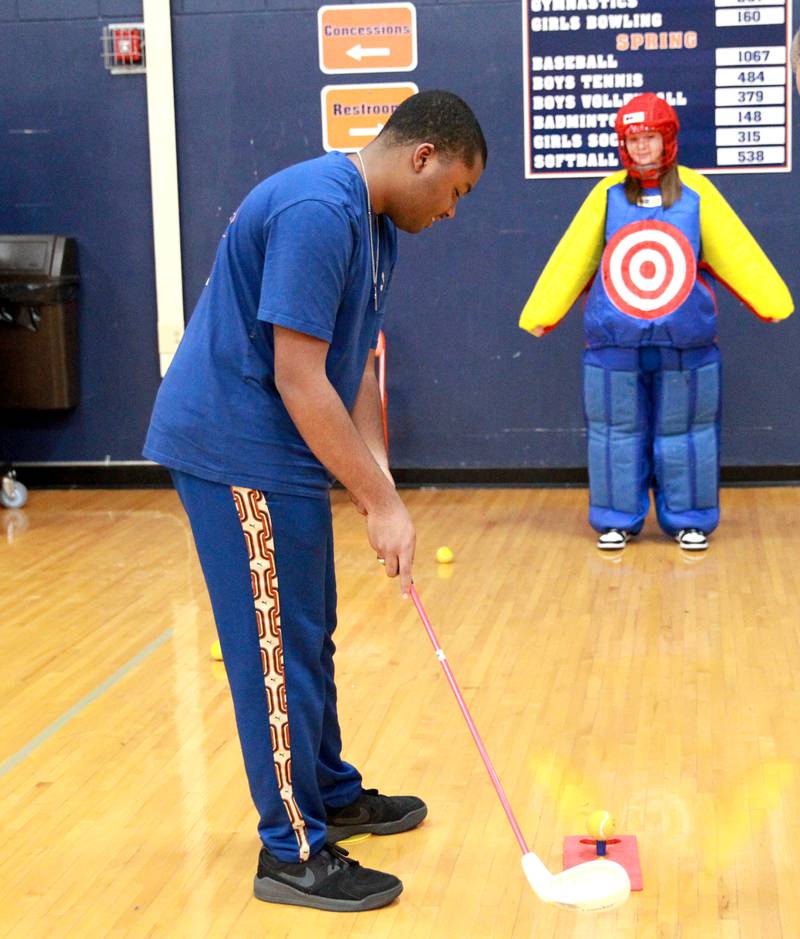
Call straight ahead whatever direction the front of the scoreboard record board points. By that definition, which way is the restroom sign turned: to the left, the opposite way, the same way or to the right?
the same way

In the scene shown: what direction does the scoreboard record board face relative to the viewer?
toward the camera

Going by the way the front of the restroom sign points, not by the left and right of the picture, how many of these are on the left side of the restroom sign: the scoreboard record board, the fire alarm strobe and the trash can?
1

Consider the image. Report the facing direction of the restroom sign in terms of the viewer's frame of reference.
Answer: facing the viewer

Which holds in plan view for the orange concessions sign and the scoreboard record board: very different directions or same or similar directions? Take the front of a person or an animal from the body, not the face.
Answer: same or similar directions

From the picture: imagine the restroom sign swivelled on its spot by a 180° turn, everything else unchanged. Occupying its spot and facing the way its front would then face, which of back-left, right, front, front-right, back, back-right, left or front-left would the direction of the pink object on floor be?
back

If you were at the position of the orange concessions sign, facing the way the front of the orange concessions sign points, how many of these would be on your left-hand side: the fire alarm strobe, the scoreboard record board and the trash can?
1

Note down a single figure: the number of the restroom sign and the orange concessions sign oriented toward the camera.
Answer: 2

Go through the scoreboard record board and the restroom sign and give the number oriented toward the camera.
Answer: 2

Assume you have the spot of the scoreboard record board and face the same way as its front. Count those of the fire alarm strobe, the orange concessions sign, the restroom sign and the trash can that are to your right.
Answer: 4

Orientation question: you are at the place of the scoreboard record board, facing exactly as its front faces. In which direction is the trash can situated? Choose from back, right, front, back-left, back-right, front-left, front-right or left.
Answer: right

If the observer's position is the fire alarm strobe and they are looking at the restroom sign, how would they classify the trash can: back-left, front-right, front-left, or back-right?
back-right

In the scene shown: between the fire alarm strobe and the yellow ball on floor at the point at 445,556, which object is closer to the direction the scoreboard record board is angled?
the yellow ball on floor

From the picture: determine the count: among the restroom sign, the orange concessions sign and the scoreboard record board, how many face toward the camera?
3

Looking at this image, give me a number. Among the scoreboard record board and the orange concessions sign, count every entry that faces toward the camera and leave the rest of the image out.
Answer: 2

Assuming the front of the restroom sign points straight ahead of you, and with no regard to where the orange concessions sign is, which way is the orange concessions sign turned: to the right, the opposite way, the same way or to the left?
the same way

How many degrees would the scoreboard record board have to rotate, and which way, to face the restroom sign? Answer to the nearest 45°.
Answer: approximately 90° to its right
